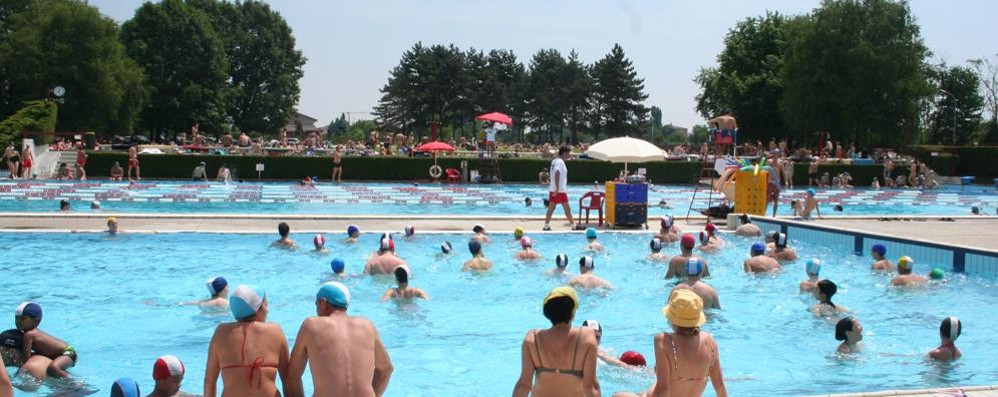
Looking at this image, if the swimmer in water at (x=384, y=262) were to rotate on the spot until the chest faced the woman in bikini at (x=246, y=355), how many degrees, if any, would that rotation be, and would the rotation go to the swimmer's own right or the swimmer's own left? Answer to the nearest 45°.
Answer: approximately 180°

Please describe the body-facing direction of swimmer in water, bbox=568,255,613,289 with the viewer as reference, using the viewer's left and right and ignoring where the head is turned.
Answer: facing away from the viewer

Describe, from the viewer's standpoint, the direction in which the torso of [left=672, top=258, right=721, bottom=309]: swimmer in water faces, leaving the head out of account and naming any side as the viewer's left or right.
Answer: facing away from the viewer

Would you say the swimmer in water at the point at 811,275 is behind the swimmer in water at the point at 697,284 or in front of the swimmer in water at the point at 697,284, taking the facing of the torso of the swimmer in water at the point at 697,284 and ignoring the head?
in front

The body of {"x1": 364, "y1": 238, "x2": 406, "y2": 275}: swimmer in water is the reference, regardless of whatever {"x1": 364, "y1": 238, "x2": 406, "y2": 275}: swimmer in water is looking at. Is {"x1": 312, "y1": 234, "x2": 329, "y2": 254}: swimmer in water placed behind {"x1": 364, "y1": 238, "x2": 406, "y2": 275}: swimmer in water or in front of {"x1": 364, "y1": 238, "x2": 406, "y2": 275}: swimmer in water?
in front

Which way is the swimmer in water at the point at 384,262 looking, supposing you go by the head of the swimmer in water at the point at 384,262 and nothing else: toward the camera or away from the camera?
away from the camera

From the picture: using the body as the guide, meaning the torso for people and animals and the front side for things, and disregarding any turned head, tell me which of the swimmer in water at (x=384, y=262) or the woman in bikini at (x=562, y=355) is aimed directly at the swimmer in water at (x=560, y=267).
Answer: the woman in bikini

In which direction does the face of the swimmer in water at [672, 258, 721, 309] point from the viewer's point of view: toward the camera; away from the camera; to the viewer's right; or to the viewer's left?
away from the camera

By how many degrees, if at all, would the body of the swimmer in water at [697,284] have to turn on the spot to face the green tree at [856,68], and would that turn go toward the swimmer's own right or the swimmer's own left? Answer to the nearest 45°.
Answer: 0° — they already face it

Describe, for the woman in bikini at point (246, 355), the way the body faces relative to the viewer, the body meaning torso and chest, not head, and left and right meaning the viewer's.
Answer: facing away from the viewer

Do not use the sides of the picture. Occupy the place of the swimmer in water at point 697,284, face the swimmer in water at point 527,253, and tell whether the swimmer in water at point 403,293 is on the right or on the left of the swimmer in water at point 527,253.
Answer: left

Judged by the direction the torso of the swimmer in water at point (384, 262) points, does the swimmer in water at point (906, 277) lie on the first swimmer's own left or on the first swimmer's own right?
on the first swimmer's own right

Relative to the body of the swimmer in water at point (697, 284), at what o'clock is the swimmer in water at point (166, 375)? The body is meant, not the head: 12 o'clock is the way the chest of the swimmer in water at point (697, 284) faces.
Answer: the swimmer in water at point (166, 375) is roughly at 7 o'clock from the swimmer in water at point (697, 284).

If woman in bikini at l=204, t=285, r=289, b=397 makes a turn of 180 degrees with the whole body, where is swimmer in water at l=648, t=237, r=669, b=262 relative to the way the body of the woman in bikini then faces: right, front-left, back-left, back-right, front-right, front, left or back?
back-left
